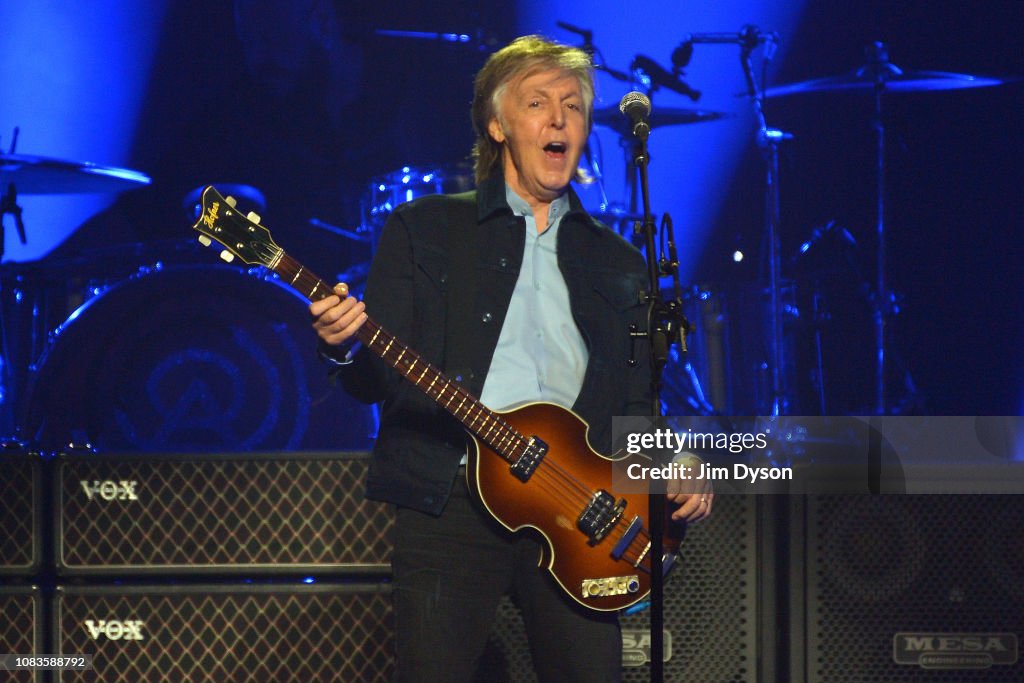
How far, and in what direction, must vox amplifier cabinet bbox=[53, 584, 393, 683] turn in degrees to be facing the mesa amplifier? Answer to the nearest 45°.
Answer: approximately 90° to its left

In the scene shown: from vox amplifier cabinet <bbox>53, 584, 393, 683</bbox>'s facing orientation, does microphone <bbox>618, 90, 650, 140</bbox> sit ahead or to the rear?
ahead

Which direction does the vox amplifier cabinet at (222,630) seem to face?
toward the camera

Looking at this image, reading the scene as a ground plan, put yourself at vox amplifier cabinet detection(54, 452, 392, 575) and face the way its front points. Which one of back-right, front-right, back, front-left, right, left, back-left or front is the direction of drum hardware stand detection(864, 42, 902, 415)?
back-left

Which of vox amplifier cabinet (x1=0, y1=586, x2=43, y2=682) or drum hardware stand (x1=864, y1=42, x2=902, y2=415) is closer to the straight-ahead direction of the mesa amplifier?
the vox amplifier cabinet

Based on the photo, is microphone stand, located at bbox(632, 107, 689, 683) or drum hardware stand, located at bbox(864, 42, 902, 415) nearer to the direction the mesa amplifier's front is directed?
the microphone stand

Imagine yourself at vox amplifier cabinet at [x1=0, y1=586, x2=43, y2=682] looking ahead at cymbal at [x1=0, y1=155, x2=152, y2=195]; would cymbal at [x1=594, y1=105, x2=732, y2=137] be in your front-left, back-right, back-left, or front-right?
front-right

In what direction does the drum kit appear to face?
toward the camera

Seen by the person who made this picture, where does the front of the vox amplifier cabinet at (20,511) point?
facing the viewer

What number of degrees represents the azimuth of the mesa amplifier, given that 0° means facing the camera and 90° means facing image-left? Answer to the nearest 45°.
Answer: approximately 0°

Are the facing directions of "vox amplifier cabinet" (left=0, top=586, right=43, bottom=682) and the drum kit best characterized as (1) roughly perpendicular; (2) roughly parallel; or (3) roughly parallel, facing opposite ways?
roughly parallel
